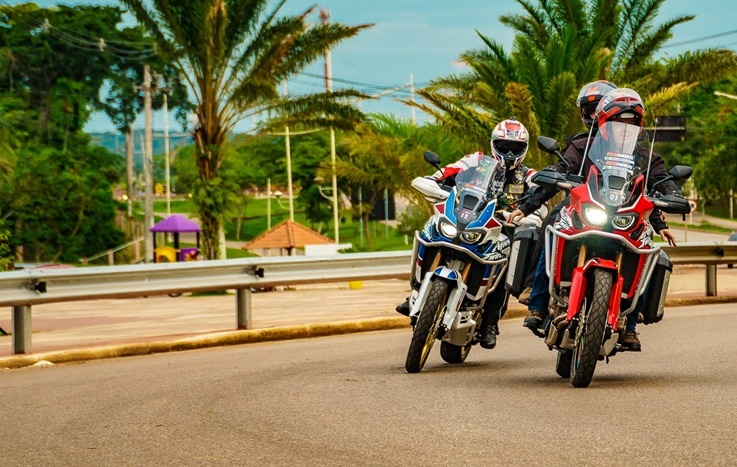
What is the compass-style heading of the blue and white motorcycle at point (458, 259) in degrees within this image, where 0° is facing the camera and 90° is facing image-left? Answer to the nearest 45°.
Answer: approximately 0°

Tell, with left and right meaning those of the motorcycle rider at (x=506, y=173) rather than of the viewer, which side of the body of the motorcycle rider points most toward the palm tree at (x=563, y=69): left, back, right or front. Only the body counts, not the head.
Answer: back

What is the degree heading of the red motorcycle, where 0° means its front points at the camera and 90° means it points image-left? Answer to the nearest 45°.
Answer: approximately 0°

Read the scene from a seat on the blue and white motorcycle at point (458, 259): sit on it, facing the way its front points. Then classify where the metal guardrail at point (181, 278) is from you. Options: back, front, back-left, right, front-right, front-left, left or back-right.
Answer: back-right

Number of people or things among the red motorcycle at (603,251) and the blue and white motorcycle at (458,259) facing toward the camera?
2

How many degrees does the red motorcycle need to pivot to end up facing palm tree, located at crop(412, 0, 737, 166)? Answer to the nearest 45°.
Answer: approximately 180°

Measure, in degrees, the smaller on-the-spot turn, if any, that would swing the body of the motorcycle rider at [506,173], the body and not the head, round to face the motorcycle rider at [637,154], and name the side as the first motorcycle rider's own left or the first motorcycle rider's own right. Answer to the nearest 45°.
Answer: approximately 45° to the first motorcycle rider's own left

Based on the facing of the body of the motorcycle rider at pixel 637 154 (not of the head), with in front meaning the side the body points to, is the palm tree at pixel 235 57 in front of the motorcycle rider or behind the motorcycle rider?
behind
